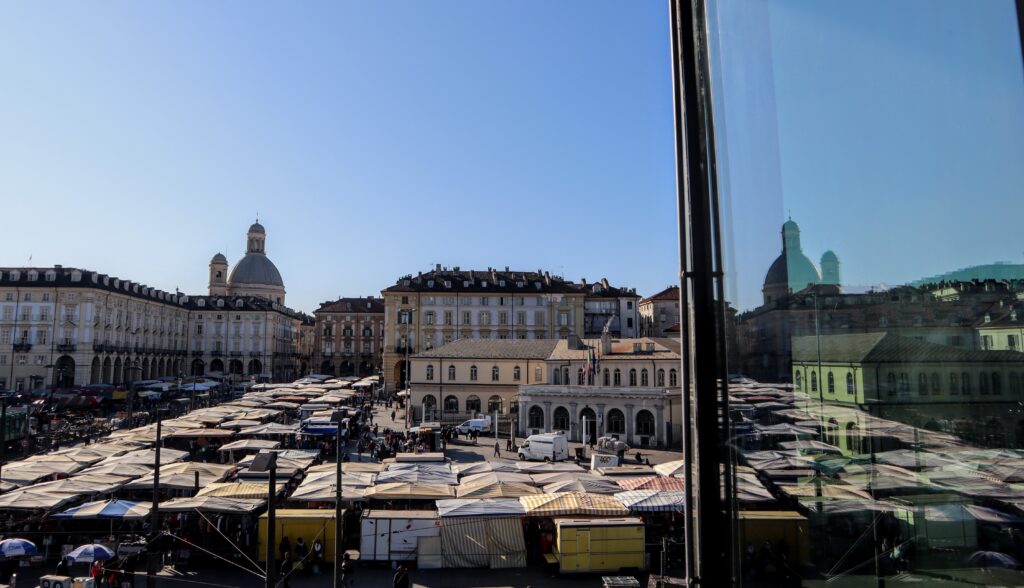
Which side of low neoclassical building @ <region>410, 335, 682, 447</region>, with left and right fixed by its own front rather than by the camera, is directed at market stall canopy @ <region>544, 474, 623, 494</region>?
front

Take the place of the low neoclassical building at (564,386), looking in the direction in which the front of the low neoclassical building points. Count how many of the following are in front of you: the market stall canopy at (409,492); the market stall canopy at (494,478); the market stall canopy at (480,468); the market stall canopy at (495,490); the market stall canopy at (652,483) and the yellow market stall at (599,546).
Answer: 6

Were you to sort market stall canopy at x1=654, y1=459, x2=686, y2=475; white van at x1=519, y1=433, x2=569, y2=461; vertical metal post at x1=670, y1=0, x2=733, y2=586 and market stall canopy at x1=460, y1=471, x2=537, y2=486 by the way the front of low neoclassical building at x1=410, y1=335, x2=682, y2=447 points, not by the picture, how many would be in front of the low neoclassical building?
4

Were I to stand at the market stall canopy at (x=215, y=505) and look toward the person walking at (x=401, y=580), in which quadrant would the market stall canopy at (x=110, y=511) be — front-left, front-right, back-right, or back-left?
back-right

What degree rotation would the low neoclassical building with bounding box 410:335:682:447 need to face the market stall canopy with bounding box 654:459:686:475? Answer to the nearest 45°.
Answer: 0° — it already faces it

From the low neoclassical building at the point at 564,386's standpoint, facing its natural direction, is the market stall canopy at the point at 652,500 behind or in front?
in front

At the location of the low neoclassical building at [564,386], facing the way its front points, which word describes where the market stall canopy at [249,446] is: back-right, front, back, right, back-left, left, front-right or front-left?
front-right

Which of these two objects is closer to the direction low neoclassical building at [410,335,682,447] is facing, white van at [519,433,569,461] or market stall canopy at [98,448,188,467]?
the white van

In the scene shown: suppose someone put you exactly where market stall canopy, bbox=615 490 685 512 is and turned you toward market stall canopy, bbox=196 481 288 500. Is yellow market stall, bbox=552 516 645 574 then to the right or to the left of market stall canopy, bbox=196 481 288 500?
left

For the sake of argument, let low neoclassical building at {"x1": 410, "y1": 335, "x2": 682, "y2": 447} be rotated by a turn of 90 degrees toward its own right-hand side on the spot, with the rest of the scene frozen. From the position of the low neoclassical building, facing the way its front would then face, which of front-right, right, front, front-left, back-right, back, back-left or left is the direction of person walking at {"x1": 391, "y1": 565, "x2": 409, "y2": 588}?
left

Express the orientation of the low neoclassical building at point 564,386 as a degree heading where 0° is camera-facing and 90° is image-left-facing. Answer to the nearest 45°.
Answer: approximately 0°

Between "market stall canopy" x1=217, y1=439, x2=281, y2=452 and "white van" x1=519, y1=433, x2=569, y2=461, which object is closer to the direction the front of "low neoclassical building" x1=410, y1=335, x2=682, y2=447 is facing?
the white van

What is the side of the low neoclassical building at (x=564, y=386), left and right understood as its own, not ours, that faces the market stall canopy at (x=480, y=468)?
front

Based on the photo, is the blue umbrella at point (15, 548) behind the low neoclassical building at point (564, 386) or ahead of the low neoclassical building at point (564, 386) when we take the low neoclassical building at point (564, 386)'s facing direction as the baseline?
ahead

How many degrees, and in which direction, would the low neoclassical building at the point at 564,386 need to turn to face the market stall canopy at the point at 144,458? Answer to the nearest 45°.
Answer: approximately 45° to its right

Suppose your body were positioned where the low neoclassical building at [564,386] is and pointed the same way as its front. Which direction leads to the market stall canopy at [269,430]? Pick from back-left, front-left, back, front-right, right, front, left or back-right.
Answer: front-right

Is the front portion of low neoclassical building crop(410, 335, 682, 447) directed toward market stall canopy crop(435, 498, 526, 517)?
yes
